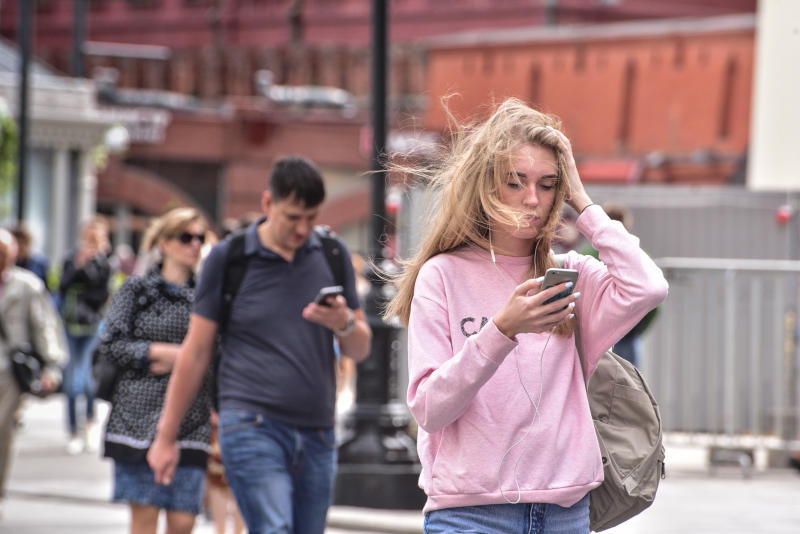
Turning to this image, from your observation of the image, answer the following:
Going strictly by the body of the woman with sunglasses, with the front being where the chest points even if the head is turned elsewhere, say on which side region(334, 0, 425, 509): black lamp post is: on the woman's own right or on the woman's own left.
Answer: on the woman's own left

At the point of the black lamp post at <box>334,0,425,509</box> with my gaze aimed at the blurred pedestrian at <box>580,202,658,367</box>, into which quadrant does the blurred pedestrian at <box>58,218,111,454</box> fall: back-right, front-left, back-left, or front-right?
back-left

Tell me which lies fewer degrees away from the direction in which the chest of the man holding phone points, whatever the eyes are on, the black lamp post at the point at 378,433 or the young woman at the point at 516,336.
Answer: the young woman

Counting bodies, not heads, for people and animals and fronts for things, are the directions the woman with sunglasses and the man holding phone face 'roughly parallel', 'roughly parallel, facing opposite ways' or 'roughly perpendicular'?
roughly parallel

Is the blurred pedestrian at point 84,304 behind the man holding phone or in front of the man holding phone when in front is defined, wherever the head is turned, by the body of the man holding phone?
behind

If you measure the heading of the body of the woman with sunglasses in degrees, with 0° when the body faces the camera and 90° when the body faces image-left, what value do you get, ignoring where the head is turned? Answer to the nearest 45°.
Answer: approximately 315°

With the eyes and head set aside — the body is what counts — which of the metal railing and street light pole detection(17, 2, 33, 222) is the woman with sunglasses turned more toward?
the metal railing

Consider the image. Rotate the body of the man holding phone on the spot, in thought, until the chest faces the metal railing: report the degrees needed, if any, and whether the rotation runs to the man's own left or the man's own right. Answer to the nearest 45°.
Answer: approximately 90° to the man's own left

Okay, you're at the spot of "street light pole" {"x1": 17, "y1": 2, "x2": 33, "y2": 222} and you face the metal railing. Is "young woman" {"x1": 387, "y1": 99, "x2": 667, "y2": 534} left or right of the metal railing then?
right

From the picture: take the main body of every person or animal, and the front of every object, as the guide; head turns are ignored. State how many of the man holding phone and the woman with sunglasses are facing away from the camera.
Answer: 0

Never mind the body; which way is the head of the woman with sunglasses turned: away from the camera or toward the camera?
toward the camera

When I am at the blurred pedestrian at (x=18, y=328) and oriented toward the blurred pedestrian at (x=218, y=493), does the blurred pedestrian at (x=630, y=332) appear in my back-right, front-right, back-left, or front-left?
front-left
